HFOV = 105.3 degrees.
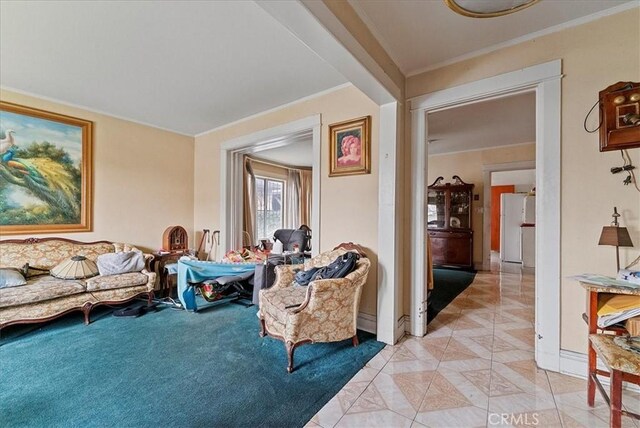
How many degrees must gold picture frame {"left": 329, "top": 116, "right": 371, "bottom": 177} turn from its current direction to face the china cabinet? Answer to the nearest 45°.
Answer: approximately 180°

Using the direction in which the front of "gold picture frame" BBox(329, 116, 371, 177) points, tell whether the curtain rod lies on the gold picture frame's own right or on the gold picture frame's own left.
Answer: on the gold picture frame's own right

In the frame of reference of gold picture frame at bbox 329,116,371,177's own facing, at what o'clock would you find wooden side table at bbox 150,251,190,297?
The wooden side table is roughly at 2 o'clock from the gold picture frame.

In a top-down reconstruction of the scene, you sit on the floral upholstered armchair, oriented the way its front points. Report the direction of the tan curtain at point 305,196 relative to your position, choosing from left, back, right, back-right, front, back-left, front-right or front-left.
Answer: back-right

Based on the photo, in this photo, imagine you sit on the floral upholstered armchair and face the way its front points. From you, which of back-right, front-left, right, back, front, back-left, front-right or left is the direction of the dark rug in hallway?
back

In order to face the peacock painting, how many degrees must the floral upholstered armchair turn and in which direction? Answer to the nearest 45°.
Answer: approximately 45° to its right

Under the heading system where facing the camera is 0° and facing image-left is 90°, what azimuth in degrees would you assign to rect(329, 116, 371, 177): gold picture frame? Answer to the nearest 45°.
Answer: approximately 45°

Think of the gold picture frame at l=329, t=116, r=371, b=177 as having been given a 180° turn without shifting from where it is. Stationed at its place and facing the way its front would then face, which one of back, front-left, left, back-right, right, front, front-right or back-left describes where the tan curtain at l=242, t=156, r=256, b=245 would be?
left

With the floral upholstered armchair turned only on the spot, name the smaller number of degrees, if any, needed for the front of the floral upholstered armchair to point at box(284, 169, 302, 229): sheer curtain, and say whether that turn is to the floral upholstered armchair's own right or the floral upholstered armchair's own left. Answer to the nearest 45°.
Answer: approximately 135° to the floral upholstered armchair's own right

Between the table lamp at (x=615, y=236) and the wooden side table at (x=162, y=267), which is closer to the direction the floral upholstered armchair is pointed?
the wooden side table

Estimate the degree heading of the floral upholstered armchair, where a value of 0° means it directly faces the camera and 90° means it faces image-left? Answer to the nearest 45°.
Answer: approximately 45°

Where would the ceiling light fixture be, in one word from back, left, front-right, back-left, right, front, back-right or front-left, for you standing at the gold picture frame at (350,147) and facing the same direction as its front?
left

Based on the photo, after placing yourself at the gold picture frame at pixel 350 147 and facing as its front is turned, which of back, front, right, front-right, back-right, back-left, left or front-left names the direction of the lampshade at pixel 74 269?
front-right

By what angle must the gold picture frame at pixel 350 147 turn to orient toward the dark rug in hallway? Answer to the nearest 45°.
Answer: approximately 180°
